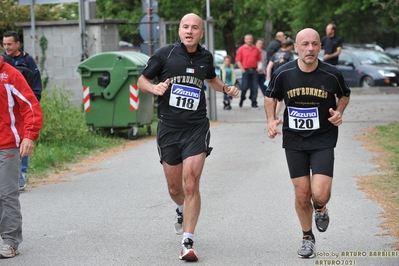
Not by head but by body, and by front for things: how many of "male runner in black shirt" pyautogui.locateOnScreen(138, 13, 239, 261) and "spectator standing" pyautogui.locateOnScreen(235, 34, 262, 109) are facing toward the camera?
2

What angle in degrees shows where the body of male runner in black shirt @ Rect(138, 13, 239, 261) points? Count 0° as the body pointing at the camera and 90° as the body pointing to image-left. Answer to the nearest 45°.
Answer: approximately 0°

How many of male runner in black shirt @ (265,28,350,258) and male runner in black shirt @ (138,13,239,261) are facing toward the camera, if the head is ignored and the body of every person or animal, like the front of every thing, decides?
2

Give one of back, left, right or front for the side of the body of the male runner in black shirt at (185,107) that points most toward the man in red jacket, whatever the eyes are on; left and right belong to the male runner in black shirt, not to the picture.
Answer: right

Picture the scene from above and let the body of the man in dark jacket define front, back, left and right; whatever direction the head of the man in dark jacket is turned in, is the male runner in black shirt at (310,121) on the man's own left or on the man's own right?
on the man's own left

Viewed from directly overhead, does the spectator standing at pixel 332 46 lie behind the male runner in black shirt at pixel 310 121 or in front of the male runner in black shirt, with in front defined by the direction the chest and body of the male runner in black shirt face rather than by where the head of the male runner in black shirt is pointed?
behind
